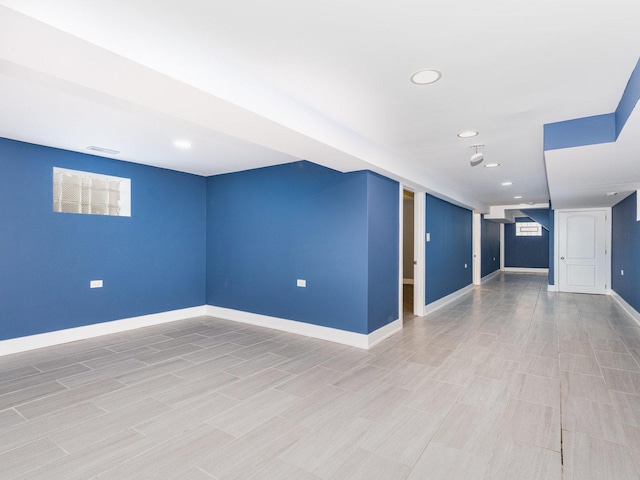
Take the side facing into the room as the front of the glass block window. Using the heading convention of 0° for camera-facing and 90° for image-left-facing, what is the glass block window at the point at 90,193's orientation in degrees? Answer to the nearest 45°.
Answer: approximately 315°

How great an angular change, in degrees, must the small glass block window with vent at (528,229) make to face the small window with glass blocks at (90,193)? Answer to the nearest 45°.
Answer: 0° — it already faces it

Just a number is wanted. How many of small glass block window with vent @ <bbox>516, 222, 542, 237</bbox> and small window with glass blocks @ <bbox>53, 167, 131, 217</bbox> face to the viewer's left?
0

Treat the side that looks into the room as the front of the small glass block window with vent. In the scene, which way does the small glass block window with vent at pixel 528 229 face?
toward the camera

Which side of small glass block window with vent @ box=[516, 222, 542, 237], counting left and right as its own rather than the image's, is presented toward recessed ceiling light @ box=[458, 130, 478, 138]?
front

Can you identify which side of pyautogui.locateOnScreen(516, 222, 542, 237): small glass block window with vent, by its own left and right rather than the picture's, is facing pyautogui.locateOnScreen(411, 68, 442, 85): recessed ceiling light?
front

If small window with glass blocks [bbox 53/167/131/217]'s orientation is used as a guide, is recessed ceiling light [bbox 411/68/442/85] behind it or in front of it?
in front

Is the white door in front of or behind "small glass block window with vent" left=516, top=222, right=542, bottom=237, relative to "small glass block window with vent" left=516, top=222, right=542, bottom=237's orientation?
in front

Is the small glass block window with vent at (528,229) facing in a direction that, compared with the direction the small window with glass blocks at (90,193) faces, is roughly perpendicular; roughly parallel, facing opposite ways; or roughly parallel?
roughly perpendicular
